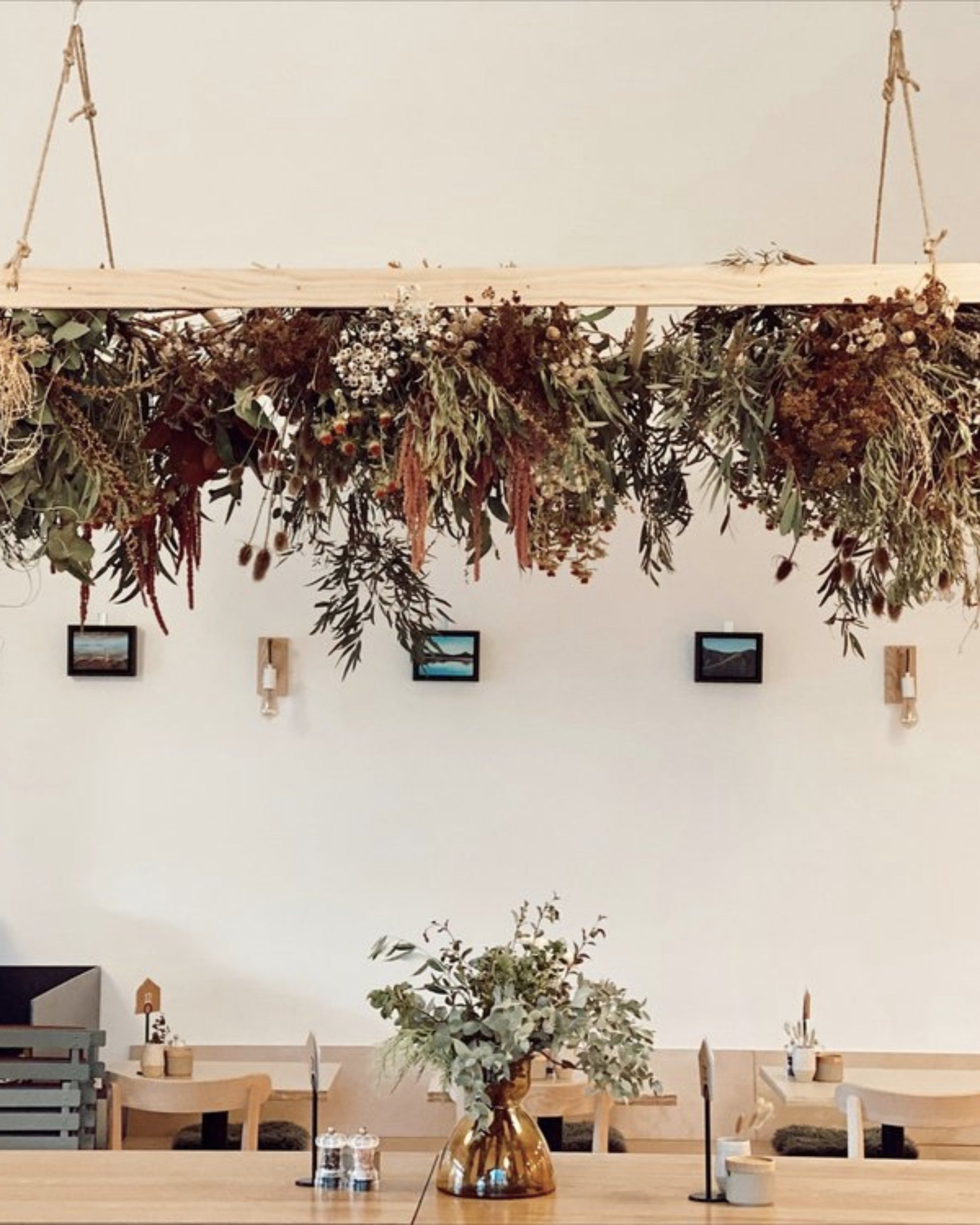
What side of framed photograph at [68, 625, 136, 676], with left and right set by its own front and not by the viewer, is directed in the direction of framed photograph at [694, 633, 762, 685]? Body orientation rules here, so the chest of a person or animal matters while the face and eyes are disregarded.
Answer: left

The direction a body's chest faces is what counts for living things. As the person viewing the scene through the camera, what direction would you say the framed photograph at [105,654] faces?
facing the viewer

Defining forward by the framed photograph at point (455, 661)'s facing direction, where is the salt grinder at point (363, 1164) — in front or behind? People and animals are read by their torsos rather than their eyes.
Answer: in front

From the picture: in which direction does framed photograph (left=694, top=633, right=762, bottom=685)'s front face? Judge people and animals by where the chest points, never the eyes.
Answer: toward the camera

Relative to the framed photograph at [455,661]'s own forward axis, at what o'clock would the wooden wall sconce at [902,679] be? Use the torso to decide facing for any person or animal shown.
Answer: The wooden wall sconce is roughly at 9 o'clock from the framed photograph.

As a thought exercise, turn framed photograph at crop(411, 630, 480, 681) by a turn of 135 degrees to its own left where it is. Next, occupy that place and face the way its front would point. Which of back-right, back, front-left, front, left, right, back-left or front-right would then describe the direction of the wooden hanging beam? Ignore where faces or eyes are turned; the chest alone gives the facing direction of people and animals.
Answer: back-right

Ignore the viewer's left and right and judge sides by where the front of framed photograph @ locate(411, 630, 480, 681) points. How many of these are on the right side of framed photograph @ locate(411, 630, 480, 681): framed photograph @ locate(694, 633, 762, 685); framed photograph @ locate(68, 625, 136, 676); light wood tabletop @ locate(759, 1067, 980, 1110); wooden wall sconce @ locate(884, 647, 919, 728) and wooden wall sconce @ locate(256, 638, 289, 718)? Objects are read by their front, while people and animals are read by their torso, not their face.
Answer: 2

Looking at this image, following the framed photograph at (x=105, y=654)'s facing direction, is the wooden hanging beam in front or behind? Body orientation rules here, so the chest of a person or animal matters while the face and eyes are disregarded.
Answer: in front

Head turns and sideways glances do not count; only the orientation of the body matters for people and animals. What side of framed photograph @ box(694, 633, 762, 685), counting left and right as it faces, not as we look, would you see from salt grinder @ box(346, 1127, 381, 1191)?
front

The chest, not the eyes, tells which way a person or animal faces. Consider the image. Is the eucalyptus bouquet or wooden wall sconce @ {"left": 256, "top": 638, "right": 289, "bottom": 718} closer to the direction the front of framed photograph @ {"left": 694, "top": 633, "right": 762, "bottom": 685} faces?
the eucalyptus bouquet

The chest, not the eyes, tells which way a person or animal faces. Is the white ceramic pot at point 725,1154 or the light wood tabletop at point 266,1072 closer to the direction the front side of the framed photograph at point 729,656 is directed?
the white ceramic pot

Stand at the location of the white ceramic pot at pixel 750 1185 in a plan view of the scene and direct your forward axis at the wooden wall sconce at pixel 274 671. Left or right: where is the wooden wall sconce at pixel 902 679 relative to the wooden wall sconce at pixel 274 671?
right

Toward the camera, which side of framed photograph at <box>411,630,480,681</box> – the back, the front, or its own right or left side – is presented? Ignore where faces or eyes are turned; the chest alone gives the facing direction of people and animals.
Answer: front

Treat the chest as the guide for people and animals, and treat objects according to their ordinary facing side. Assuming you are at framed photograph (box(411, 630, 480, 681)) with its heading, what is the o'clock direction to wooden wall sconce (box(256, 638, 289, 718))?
The wooden wall sconce is roughly at 3 o'clock from the framed photograph.

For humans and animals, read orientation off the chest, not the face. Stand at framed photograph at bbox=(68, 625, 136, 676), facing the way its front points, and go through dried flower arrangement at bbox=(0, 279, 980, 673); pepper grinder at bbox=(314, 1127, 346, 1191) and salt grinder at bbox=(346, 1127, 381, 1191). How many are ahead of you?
3

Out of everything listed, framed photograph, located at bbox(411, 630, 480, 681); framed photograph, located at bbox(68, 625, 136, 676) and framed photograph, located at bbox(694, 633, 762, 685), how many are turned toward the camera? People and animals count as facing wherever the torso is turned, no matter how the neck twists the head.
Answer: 3
